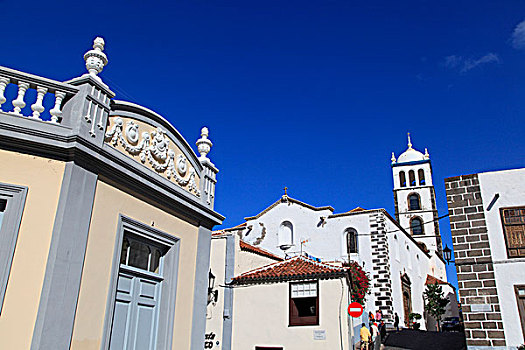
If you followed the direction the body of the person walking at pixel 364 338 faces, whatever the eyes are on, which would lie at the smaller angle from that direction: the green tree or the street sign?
the green tree

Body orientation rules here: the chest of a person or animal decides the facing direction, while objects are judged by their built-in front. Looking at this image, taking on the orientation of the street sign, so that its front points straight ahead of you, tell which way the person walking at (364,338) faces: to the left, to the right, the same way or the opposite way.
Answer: the opposite way

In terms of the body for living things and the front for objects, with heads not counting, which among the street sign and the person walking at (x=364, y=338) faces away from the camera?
the person walking

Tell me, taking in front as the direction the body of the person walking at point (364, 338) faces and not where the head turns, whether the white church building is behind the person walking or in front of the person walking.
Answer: in front

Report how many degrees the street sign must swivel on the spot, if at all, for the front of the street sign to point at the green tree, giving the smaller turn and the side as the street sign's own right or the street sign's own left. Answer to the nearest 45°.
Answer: approximately 180°

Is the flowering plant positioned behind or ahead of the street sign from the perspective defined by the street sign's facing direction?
behind

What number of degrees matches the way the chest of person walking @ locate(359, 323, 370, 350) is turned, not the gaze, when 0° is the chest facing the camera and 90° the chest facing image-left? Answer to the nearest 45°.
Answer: approximately 180°

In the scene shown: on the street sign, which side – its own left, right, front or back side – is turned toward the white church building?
back

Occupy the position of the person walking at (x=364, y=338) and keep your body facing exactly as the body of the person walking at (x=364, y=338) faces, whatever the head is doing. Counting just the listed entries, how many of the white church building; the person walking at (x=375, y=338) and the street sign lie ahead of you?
2

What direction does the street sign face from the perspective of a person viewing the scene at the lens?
facing the viewer
